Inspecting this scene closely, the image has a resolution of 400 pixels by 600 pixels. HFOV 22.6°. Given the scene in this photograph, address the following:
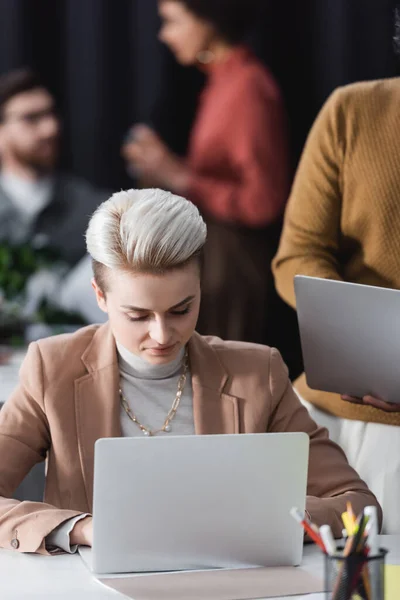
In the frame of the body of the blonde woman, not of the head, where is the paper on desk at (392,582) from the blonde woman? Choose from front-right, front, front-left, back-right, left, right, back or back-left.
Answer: front-left

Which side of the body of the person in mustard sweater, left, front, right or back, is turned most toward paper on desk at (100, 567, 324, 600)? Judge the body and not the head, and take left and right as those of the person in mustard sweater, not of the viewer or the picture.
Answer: front

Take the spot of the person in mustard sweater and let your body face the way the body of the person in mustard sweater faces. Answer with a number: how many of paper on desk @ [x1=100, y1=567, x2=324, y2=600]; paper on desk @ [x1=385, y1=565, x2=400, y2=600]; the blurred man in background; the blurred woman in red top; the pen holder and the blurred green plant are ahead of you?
3

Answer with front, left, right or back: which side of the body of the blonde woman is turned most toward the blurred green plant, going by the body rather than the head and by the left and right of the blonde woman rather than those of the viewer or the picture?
back

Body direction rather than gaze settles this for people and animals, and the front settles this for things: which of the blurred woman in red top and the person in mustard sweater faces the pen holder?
the person in mustard sweater

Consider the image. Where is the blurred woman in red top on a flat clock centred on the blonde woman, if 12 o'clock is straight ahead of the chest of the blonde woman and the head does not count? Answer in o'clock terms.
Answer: The blurred woman in red top is roughly at 6 o'clock from the blonde woman.

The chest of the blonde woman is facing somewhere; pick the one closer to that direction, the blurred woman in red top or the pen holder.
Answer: the pen holder

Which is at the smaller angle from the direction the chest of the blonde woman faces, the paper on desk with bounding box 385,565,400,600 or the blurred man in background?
the paper on desk

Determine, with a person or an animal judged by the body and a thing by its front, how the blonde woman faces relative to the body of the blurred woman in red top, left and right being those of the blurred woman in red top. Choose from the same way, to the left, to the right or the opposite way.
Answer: to the left

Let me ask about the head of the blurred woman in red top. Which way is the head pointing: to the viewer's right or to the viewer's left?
to the viewer's left

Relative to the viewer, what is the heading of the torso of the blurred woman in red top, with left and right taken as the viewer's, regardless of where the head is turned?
facing to the left of the viewer

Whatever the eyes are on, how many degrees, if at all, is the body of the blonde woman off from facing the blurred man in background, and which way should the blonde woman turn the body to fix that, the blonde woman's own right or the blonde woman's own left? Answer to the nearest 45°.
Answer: approximately 180°

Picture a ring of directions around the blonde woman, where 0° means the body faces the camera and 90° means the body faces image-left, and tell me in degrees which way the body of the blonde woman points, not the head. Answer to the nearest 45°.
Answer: approximately 0°
